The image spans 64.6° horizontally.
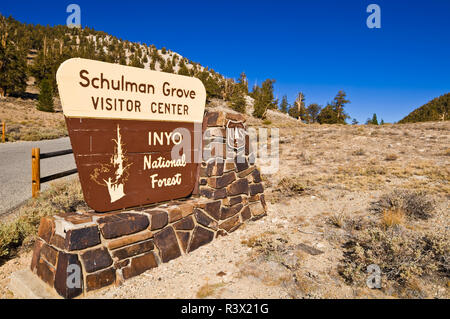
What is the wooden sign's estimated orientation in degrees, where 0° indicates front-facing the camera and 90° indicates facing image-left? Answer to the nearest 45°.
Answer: approximately 315°

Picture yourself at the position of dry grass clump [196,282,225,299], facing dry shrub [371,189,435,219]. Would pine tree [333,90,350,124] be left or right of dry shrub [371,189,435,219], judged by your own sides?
left

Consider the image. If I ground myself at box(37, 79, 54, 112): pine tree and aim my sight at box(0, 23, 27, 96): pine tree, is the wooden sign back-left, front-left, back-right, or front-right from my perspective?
back-left

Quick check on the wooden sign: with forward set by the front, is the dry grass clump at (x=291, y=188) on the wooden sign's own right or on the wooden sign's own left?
on the wooden sign's own left

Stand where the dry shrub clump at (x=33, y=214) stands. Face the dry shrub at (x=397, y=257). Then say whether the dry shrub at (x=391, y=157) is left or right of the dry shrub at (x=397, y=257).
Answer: left

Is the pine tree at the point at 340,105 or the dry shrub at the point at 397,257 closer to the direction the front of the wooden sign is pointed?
the dry shrub

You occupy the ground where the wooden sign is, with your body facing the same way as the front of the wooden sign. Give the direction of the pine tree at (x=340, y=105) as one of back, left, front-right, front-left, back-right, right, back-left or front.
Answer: left
